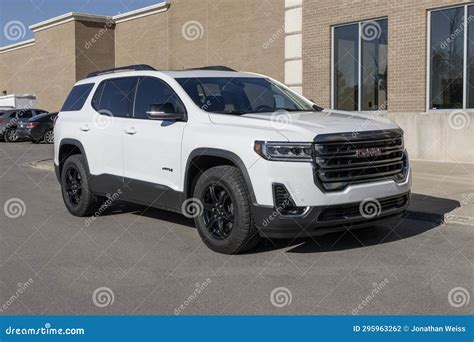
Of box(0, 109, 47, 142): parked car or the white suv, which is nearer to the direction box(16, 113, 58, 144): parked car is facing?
the parked car

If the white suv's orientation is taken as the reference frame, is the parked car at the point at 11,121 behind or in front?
behind

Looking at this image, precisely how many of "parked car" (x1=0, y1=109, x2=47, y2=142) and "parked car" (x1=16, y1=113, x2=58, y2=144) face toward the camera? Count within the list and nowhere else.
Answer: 0

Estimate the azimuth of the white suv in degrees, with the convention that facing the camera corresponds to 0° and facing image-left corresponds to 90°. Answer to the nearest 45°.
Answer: approximately 315°

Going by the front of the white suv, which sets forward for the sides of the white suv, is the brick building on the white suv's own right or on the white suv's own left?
on the white suv's own left
